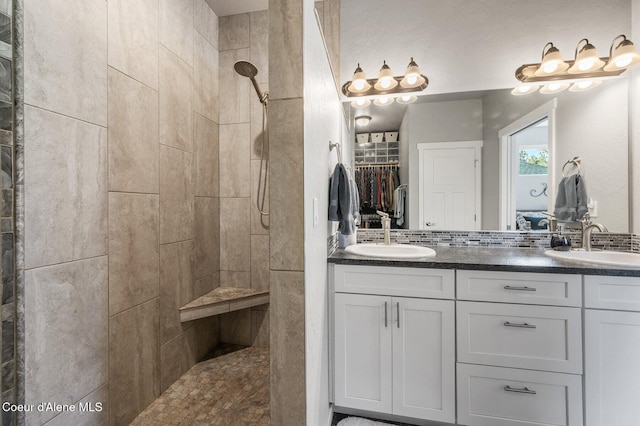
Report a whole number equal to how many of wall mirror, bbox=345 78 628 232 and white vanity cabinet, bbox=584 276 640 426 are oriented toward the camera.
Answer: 2

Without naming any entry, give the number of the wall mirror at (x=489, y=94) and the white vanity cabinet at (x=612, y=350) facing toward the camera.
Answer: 2

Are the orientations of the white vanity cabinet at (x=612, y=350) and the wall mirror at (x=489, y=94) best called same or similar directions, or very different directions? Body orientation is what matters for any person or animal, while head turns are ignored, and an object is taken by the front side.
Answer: same or similar directions

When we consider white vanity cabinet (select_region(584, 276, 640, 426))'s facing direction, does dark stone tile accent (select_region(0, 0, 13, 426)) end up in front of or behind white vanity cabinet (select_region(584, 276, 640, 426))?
in front

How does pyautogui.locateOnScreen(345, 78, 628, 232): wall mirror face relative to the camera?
toward the camera

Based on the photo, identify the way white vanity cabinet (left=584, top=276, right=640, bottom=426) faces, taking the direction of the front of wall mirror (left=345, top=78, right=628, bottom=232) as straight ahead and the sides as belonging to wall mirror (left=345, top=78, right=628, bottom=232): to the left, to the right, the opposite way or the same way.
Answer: the same way

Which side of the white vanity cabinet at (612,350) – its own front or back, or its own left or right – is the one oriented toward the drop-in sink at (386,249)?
right
